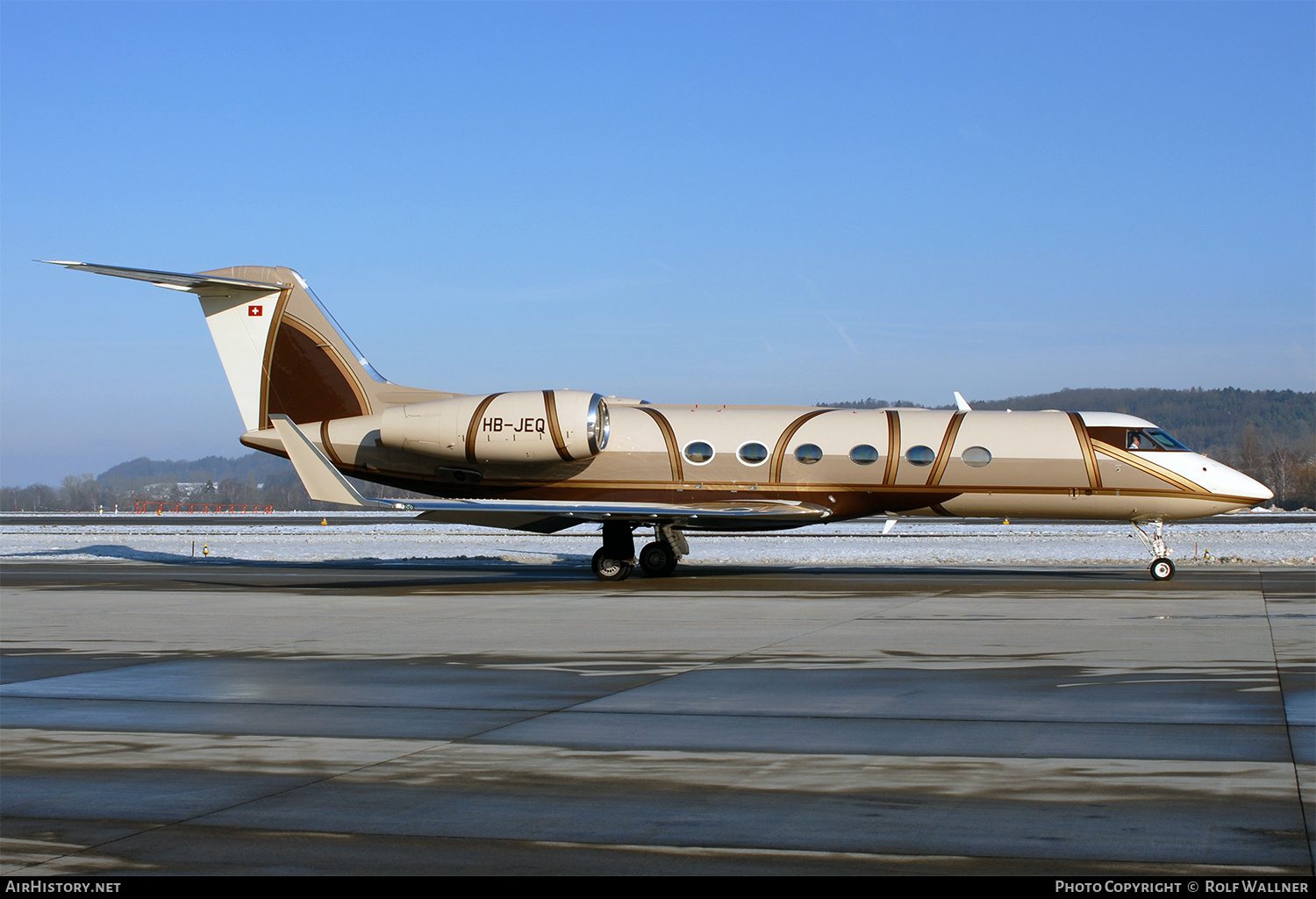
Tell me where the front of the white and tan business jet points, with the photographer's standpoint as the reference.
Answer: facing to the right of the viewer
